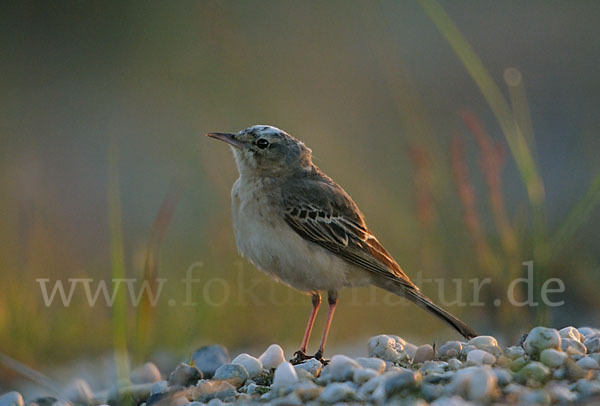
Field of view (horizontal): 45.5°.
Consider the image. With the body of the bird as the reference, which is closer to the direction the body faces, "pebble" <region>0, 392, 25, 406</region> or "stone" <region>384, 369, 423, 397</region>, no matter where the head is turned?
the pebble

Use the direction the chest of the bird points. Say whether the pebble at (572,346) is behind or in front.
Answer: behind

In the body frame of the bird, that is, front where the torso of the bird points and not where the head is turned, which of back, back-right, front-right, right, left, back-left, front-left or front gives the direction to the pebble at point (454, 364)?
back-left

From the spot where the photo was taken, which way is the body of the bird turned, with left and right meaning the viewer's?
facing to the left of the viewer

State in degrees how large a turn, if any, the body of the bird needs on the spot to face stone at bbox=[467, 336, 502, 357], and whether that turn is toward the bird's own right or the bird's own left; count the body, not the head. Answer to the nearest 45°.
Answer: approximately 135° to the bird's own left

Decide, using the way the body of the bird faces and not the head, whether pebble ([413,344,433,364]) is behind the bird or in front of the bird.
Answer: behind
